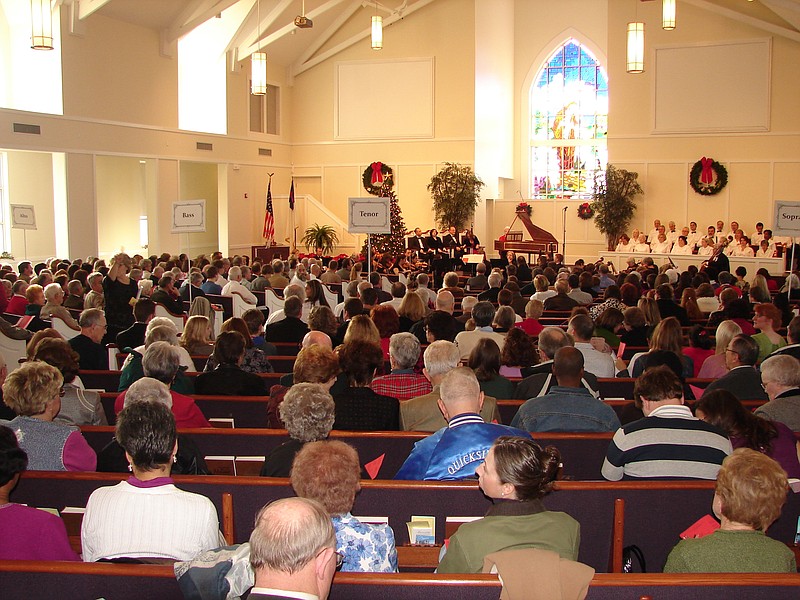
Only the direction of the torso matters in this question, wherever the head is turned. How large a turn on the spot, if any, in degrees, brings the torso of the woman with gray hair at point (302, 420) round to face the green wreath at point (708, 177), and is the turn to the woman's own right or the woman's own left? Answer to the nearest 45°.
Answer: approximately 45° to the woman's own right

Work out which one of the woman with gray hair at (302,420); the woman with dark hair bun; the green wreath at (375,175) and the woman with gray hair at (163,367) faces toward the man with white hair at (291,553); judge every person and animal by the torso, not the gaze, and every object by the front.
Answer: the green wreath

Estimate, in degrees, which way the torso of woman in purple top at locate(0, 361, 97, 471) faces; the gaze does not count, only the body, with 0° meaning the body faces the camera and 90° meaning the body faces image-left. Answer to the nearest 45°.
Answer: approximately 225°

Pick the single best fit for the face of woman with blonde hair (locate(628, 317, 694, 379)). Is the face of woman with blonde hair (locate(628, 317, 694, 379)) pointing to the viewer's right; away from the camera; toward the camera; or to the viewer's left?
away from the camera

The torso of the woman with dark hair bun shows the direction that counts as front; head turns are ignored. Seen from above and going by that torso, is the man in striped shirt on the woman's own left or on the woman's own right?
on the woman's own right

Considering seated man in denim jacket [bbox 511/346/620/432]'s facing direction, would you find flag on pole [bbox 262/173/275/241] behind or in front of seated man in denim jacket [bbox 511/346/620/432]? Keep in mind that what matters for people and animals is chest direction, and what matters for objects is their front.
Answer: in front

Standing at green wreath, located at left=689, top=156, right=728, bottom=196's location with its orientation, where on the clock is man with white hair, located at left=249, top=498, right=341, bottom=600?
The man with white hair is roughly at 12 o'clock from the green wreath.

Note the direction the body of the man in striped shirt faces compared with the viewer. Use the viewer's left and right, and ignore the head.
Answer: facing away from the viewer

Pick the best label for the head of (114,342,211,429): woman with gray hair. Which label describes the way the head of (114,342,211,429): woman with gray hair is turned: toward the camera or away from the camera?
away from the camera

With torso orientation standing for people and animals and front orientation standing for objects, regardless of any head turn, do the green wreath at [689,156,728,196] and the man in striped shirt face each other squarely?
yes

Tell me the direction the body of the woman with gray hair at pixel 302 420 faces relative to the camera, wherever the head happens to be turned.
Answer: away from the camera
